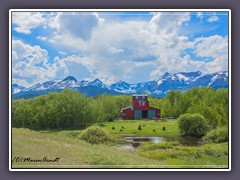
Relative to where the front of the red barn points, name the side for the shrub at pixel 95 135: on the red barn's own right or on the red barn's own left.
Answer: on the red barn's own right

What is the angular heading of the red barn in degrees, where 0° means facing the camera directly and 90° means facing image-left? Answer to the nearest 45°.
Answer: approximately 0°

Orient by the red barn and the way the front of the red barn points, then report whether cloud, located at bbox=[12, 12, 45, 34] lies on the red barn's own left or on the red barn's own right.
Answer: on the red barn's own right
